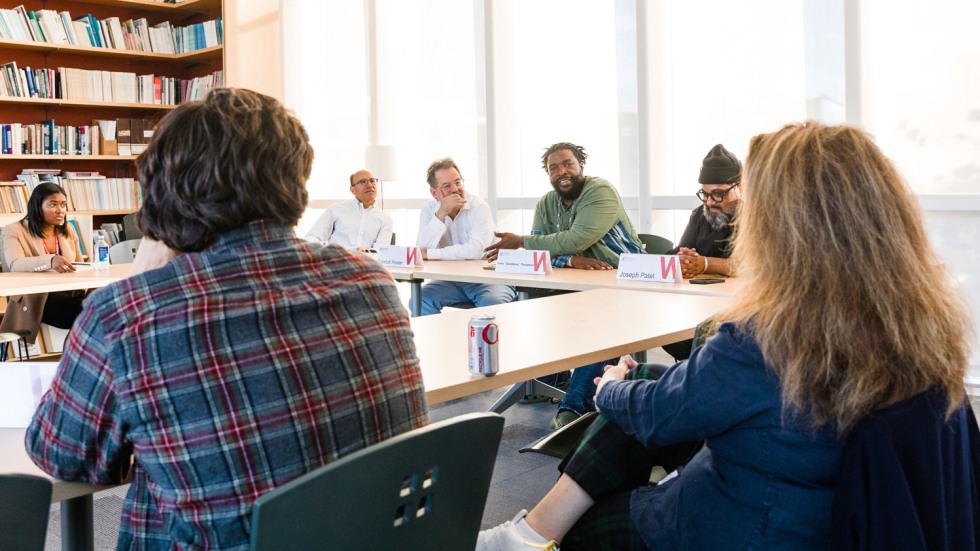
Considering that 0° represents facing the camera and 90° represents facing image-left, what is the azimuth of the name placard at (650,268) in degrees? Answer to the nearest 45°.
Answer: approximately 0°

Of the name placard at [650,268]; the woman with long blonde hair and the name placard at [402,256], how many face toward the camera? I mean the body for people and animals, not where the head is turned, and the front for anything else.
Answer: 2

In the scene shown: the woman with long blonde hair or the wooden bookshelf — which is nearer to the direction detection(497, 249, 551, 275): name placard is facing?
the woman with long blonde hair

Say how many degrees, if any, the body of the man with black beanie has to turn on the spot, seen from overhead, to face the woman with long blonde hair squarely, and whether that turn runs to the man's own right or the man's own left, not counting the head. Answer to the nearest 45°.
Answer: approximately 45° to the man's own left

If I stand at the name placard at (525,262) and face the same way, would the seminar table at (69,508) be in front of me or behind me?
in front

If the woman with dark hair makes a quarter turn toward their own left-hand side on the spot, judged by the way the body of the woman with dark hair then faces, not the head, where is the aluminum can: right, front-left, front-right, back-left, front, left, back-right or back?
back-right

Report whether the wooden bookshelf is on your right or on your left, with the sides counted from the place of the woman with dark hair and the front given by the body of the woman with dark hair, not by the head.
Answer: on your left

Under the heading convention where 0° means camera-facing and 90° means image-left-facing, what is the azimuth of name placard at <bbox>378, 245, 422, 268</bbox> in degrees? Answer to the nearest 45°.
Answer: approximately 0°

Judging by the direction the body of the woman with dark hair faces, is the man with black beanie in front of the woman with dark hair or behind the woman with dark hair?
in front
